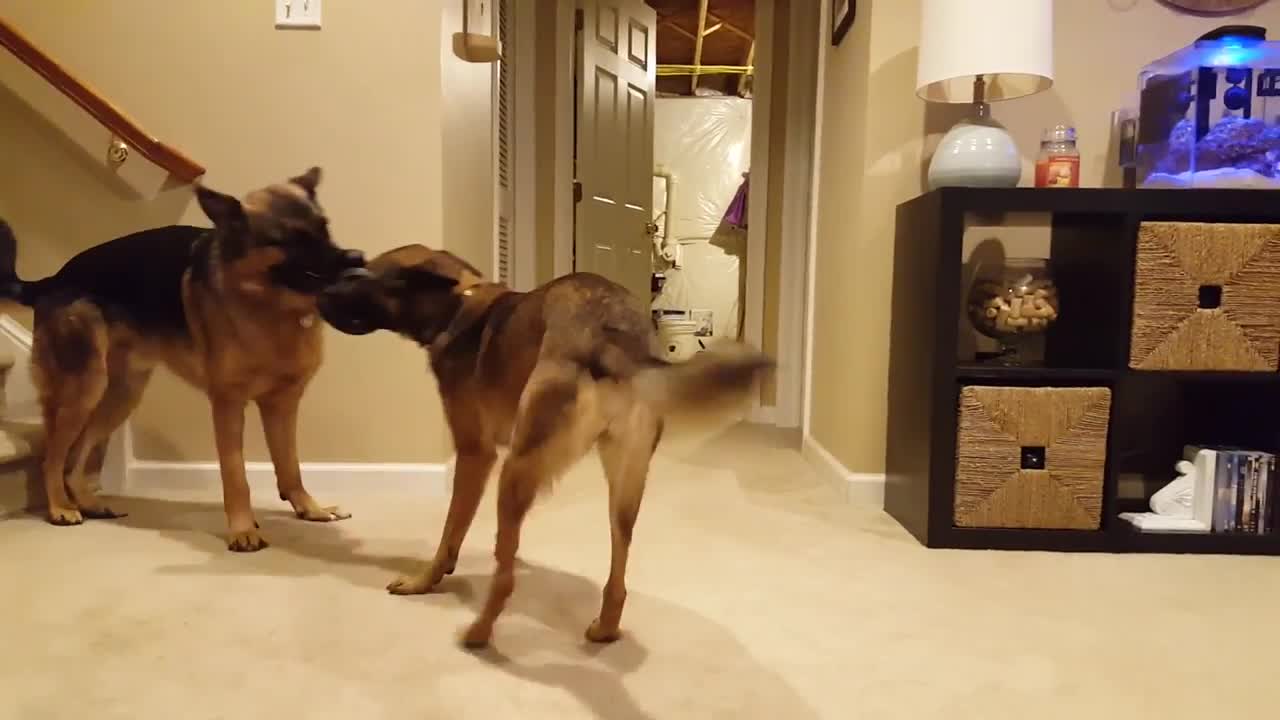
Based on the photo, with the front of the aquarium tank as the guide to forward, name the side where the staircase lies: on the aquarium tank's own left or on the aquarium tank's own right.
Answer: on the aquarium tank's own right

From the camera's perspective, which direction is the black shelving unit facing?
toward the camera

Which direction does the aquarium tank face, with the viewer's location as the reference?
facing the viewer

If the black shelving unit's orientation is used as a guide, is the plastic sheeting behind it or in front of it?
behind

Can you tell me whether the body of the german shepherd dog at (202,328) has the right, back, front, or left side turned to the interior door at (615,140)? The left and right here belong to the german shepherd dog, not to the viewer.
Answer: left

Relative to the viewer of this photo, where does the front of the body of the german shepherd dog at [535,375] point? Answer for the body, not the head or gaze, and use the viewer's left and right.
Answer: facing away from the viewer and to the left of the viewer

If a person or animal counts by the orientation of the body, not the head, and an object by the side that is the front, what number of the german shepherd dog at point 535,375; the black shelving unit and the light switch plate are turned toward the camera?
2

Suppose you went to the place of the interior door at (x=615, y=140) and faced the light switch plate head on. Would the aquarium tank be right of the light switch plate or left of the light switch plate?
left

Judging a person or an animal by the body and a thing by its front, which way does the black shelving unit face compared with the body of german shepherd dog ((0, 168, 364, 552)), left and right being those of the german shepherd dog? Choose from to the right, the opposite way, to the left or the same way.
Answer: to the right

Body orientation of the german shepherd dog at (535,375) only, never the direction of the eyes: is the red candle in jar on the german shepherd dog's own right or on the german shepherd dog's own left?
on the german shepherd dog's own right

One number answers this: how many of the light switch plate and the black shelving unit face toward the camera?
2

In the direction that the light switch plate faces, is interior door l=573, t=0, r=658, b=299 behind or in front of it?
behind

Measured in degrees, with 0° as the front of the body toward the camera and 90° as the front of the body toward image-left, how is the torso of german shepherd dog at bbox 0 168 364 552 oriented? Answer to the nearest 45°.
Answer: approximately 315°

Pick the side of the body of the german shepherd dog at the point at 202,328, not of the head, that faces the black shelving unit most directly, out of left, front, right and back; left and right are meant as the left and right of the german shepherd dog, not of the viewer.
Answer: front

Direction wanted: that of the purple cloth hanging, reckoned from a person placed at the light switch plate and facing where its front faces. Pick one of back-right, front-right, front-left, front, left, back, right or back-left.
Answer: back-left
